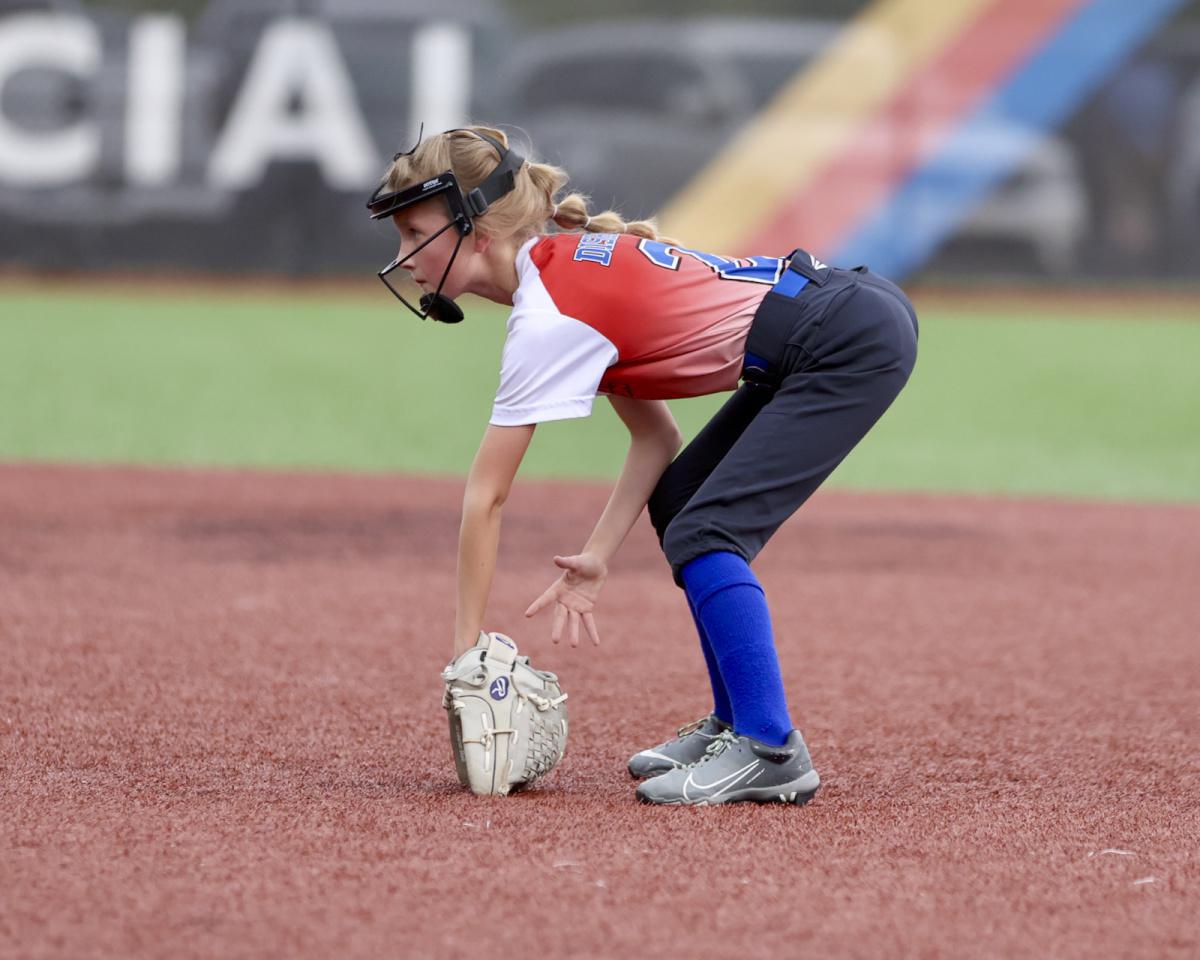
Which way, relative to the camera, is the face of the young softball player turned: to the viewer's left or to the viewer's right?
to the viewer's left

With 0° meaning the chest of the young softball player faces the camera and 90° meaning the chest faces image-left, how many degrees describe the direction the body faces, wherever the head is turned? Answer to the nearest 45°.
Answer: approximately 90°

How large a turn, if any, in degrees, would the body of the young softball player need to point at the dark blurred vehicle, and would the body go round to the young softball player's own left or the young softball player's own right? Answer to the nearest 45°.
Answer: approximately 90° to the young softball player's own right
